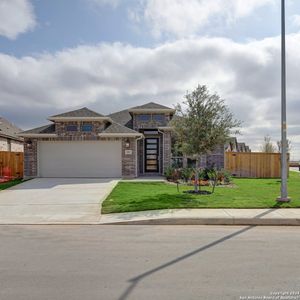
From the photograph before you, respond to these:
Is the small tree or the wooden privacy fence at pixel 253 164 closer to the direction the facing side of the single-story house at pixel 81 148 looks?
the small tree

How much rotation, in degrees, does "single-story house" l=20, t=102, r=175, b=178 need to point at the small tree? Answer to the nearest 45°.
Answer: approximately 45° to its left

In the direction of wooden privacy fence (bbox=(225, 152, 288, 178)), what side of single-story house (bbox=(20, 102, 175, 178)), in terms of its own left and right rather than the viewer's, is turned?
left

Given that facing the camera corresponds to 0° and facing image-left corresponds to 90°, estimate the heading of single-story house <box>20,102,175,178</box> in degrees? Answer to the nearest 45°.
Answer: approximately 0°

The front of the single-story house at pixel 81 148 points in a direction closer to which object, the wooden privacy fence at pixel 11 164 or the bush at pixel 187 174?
the bush

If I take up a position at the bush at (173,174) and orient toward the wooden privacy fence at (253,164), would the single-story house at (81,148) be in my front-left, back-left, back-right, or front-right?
back-left

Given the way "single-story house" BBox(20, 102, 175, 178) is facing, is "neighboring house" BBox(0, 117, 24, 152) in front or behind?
behind

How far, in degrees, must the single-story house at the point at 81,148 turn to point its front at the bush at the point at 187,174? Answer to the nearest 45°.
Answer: approximately 45° to its left

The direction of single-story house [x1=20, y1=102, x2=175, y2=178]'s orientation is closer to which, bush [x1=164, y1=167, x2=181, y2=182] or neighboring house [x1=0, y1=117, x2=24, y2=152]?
the bush
